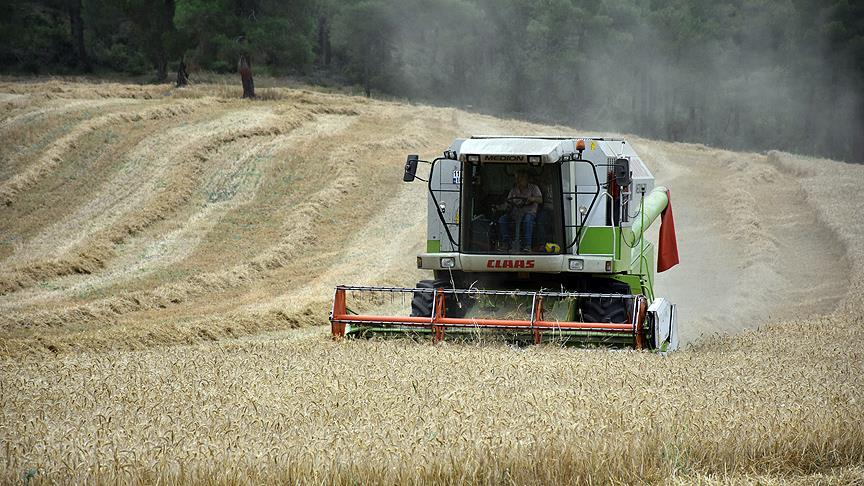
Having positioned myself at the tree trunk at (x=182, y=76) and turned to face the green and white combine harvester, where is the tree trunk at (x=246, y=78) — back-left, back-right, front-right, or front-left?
front-left

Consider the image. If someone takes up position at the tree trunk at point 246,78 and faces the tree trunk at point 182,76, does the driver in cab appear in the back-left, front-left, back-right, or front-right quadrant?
back-left

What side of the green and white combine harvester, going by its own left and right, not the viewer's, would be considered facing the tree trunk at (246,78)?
back

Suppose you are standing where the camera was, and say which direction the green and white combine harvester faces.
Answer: facing the viewer

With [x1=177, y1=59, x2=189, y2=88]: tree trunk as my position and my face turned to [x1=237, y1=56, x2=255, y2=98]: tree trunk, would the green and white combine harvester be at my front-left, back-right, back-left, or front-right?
front-right

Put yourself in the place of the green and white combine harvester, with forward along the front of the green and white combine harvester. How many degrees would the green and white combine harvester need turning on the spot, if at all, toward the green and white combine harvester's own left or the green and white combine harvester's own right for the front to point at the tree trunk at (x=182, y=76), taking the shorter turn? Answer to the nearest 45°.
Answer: approximately 135° to the green and white combine harvester's own right
